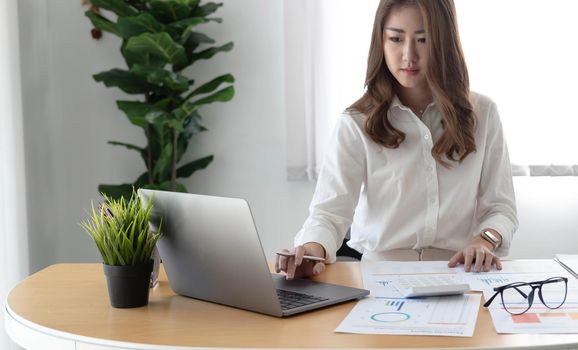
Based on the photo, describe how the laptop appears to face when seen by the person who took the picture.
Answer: facing away from the viewer and to the right of the viewer

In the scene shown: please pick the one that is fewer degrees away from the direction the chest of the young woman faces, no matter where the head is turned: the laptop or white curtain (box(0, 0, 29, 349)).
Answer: the laptop

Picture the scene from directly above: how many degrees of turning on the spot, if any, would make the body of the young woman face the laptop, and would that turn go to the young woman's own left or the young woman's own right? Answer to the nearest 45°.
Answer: approximately 45° to the young woman's own right

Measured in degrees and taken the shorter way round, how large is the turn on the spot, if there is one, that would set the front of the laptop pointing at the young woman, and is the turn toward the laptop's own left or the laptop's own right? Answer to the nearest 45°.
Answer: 0° — it already faces them

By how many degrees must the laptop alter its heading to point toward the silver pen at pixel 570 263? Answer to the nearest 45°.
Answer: approximately 45° to its right

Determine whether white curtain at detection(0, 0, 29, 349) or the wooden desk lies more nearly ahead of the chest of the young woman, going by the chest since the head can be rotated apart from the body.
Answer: the wooden desk

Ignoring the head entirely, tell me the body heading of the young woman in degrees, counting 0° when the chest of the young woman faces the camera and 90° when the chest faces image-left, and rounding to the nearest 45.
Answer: approximately 0°

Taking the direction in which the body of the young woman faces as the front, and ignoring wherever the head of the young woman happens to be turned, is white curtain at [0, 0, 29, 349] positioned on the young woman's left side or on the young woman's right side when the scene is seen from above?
on the young woman's right side

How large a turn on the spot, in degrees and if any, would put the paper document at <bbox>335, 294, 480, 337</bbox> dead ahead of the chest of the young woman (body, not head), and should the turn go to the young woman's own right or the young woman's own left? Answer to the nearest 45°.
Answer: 0° — they already face it

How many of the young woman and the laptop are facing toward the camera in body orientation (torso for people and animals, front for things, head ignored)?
1
